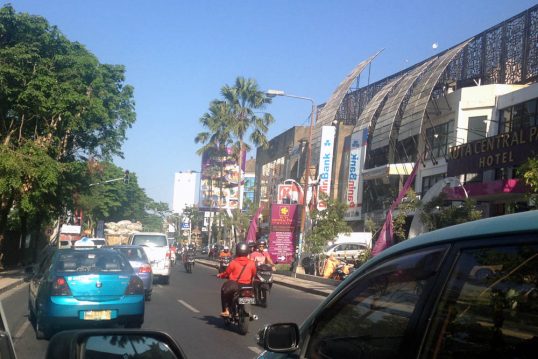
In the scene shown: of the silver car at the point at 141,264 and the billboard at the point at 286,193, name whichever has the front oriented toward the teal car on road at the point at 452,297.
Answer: the billboard

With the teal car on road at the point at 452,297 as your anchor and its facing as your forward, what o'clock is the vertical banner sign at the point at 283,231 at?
The vertical banner sign is roughly at 1 o'clock from the teal car on road.

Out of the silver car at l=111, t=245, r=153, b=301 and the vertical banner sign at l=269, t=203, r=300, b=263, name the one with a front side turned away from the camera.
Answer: the silver car

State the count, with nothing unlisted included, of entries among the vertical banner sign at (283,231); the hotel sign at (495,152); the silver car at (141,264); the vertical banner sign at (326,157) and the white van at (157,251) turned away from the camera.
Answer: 2

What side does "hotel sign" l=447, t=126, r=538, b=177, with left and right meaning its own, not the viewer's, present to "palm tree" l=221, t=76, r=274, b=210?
right

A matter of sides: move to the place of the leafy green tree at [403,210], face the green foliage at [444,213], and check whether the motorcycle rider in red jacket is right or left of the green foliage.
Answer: right

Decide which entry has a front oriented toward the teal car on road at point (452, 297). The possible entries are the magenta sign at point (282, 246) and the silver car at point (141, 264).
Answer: the magenta sign

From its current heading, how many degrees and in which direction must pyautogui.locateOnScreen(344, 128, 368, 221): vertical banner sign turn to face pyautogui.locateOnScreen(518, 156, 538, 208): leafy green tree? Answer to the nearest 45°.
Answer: approximately 45° to its left

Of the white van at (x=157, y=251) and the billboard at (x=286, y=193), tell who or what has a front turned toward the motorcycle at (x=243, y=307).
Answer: the billboard

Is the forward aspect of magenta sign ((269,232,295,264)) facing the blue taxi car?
yes

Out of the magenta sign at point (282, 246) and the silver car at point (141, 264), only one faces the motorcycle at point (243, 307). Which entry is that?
the magenta sign

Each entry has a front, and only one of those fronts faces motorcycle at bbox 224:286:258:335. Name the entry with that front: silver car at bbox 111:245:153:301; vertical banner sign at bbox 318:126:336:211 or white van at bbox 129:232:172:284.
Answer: the vertical banner sign

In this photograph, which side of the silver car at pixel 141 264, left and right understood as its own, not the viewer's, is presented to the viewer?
back
